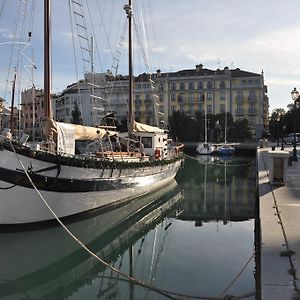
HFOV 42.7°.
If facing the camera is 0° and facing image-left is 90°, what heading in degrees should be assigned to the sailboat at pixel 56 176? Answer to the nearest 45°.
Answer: approximately 45°
